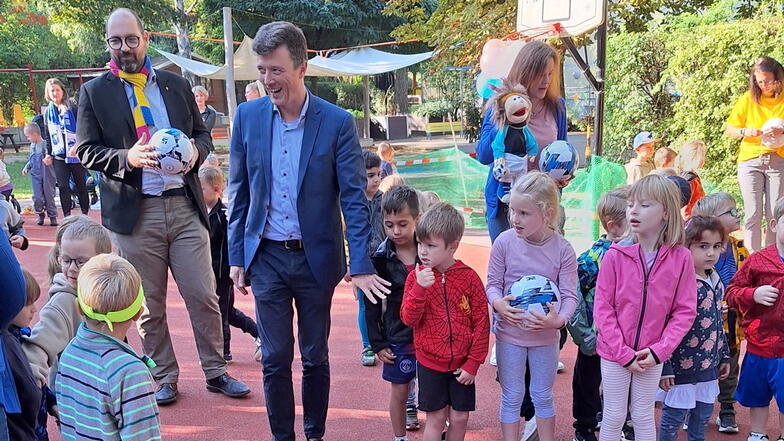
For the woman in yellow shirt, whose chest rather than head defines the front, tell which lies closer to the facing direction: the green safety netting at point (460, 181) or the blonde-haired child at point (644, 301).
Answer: the blonde-haired child

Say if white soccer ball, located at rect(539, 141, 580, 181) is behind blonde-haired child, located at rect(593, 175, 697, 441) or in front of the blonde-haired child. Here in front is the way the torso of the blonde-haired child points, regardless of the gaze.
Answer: behind

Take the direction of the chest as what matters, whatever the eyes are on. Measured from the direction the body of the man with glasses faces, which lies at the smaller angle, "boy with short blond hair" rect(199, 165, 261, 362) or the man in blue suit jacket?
the man in blue suit jacket

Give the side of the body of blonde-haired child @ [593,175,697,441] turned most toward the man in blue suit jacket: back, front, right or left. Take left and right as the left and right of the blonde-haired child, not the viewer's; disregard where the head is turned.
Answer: right

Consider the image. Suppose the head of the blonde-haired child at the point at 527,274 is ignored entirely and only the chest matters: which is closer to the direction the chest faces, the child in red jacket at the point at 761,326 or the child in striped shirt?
the child in striped shirt

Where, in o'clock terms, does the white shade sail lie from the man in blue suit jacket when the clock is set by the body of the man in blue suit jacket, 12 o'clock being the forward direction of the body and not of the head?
The white shade sail is roughly at 6 o'clock from the man in blue suit jacket.

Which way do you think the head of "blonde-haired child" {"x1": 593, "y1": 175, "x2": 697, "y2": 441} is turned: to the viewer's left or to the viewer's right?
to the viewer's left

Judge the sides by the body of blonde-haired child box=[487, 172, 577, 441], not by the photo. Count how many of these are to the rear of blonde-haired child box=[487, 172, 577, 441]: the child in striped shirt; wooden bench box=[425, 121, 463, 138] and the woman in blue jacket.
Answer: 2

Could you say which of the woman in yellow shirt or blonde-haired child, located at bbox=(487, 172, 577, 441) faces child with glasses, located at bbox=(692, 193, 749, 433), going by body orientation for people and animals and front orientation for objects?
the woman in yellow shirt

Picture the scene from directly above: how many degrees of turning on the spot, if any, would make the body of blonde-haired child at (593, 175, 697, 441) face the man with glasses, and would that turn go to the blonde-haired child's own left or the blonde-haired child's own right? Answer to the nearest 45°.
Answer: approximately 90° to the blonde-haired child's own right

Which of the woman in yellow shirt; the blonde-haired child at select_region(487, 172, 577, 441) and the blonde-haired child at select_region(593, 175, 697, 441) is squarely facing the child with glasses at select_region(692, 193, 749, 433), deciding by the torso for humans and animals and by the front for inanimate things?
the woman in yellow shirt
